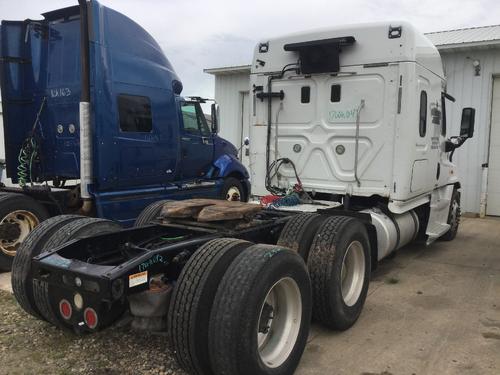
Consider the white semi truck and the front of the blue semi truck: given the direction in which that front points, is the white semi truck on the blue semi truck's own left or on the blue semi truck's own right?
on the blue semi truck's own right

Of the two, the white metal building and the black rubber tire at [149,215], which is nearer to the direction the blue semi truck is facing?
the white metal building

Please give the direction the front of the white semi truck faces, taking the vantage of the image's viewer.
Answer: facing away from the viewer and to the right of the viewer

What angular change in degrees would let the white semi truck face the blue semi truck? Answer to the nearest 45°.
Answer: approximately 90° to its left

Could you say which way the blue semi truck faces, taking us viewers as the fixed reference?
facing away from the viewer and to the right of the viewer

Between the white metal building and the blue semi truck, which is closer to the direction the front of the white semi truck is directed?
the white metal building
